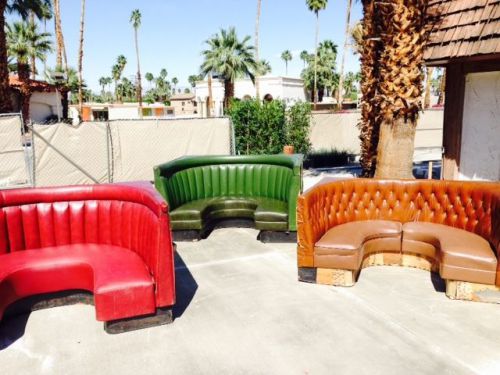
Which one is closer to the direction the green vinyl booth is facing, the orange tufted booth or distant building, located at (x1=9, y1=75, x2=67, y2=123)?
the orange tufted booth

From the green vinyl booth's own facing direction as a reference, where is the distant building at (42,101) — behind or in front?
behind

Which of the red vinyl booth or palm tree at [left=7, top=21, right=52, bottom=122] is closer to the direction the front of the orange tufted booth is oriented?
the red vinyl booth

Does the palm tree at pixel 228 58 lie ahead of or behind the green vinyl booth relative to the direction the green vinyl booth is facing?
behind

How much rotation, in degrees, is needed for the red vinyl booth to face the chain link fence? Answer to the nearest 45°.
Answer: approximately 180°

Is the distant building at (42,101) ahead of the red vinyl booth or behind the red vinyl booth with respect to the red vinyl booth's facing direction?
behind

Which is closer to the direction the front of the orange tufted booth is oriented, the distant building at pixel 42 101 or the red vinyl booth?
the red vinyl booth

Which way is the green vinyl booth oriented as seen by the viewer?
toward the camera

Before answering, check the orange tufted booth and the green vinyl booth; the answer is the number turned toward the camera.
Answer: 2

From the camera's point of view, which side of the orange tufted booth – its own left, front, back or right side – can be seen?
front

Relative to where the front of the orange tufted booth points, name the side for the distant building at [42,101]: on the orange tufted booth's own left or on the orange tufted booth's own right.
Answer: on the orange tufted booth's own right

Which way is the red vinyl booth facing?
toward the camera

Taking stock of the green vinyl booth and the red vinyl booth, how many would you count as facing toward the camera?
2

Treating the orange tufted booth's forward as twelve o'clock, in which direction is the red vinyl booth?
The red vinyl booth is roughly at 2 o'clock from the orange tufted booth.

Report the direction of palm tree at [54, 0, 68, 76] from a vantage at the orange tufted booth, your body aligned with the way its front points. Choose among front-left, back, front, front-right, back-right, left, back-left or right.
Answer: back-right
